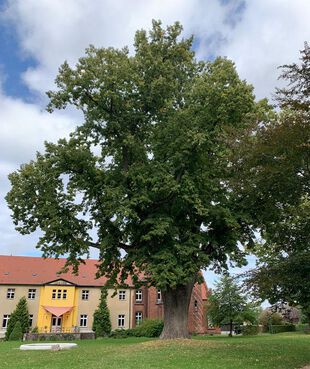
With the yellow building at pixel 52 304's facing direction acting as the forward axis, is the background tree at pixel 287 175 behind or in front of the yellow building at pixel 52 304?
in front

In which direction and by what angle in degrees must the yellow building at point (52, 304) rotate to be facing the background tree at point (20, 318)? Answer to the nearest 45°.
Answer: approximately 45° to its right

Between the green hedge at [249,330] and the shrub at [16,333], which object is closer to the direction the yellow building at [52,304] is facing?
the shrub

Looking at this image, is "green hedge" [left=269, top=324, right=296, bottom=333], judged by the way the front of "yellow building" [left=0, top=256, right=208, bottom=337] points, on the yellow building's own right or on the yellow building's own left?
on the yellow building's own left

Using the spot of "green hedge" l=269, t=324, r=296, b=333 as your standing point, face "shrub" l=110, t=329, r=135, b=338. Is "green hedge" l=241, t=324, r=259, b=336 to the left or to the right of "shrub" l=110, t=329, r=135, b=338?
left

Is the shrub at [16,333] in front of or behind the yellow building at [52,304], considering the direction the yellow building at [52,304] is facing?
in front

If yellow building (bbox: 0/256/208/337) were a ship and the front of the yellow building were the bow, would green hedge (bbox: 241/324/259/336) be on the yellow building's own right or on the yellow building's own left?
on the yellow building's own left

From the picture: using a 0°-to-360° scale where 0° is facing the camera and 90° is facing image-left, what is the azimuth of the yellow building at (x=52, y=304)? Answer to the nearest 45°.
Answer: approximately 0°
